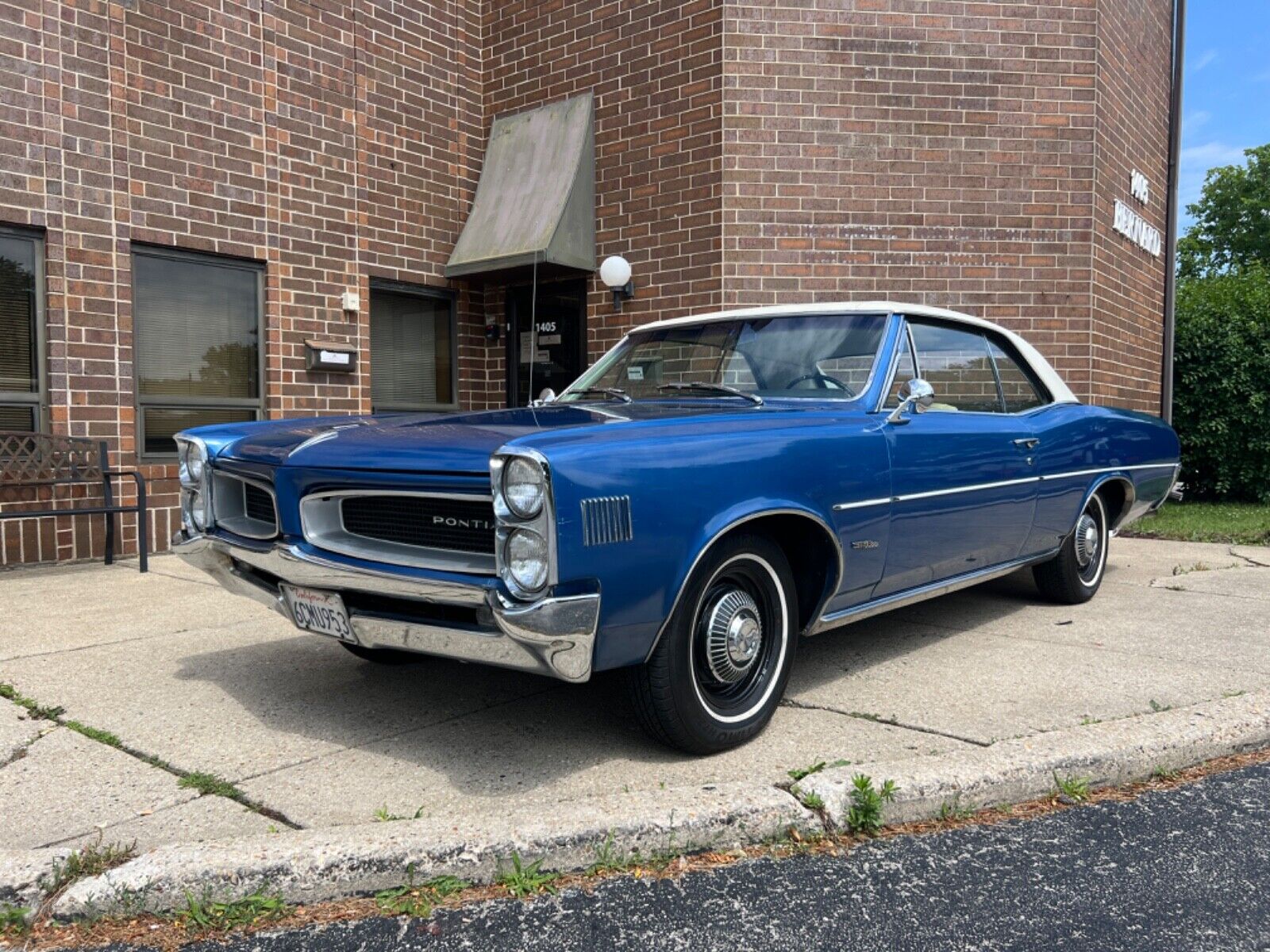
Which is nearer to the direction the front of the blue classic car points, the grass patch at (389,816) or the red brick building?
the grass patch

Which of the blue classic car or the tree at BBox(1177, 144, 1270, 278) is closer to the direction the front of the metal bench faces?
the blue classic car

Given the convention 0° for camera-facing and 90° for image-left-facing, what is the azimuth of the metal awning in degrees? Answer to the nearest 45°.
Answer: approximately 45°

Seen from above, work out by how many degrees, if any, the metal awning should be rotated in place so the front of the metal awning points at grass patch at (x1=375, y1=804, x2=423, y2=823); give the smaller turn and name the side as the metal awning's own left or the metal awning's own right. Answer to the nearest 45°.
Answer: approximately 45° to the metal awning's own left

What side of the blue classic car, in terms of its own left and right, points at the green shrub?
back

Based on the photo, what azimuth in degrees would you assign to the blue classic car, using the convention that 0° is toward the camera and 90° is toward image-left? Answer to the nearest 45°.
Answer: approximately 45°

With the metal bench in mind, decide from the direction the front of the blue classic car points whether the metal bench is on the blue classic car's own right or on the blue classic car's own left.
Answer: on the blue classic car's own right

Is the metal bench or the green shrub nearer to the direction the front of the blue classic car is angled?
the metal bench
